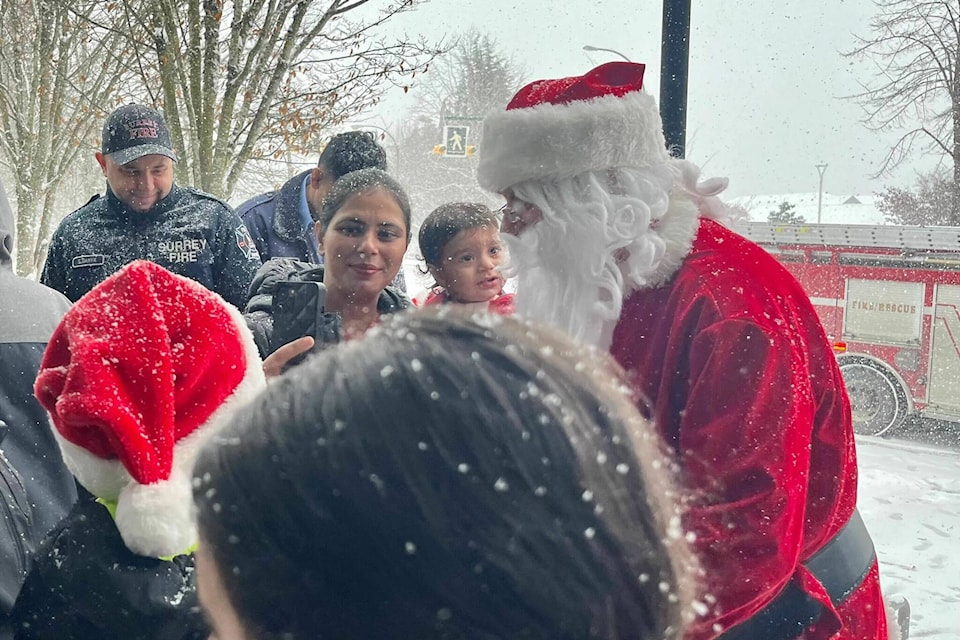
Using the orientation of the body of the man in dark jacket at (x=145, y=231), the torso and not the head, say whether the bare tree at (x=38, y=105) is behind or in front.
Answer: behind

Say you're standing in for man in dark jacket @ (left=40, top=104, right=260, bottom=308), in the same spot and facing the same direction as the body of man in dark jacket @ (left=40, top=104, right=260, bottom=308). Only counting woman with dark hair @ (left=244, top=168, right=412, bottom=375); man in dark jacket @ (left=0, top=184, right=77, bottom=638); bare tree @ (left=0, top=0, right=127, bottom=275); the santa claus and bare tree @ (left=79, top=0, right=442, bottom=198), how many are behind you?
2

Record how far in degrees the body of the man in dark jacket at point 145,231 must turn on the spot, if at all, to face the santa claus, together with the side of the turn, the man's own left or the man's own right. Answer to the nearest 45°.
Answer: approximately 45° to the man's own left

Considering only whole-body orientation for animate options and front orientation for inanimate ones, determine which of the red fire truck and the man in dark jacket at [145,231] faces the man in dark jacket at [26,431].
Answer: the man in dark jacket at [145,231]

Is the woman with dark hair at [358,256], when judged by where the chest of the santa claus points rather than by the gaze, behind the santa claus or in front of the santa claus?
in front

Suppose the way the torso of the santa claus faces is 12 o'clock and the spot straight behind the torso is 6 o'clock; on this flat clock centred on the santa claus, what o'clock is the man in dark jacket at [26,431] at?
The man in dark jacket is roughly at 11 o'clock from the santa claus.

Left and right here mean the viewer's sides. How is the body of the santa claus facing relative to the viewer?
facing to the left of the viewer
